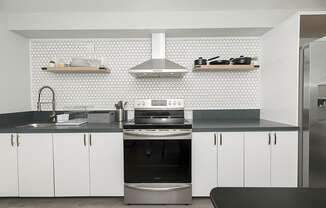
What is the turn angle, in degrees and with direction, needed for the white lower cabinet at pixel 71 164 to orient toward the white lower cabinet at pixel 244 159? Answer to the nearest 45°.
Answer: approximately 45° to its left

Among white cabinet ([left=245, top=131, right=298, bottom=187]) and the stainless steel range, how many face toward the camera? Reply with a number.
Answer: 2

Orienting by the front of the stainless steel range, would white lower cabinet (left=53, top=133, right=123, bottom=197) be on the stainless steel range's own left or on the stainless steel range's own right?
on the stainless steel range's own right

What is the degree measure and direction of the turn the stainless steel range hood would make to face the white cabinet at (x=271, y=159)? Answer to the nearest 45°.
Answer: approximately 90° to its left

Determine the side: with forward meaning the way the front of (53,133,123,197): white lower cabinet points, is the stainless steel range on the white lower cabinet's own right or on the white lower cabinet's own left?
on the white lower cabinet's own left

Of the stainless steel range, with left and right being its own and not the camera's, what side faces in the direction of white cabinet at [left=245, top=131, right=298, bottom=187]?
left

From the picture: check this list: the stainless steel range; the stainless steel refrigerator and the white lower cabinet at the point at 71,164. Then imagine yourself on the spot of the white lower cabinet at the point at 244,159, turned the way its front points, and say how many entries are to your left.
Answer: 1

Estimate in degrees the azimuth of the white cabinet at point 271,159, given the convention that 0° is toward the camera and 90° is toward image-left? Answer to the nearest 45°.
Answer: approximately 0°

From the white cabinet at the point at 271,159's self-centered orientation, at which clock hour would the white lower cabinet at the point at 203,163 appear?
The white lower cabinet is roughly at 2 o'clock from the white cabinet.
